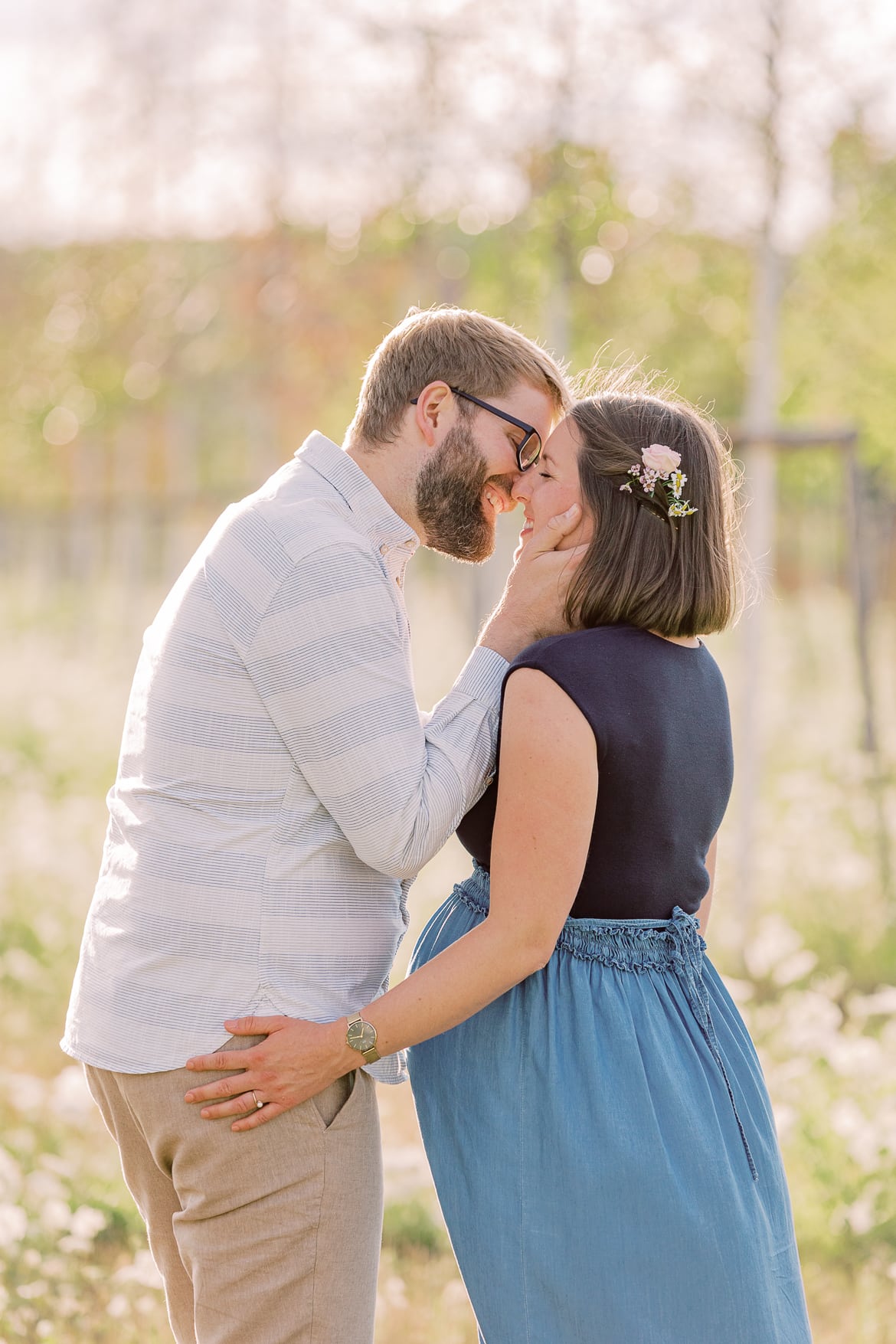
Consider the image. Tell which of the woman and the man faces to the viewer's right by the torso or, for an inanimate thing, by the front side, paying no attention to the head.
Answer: the man

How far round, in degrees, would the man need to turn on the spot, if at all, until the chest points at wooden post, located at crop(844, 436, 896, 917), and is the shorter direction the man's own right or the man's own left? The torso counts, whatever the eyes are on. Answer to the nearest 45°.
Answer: approximately 45° to the man's own left

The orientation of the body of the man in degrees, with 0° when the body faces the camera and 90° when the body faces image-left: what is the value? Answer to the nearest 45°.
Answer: approximately 270°

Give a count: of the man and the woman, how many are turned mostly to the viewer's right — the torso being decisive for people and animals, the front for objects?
1

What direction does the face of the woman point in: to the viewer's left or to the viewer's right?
to the viewer's left

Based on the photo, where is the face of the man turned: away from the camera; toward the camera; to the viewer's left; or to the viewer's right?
to the viewer's right

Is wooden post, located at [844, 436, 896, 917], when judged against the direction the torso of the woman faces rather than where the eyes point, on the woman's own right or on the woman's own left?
on the woman's own right

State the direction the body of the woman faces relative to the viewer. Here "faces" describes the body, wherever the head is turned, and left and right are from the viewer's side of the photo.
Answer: facing away from the viewer and to the left of the viewer
